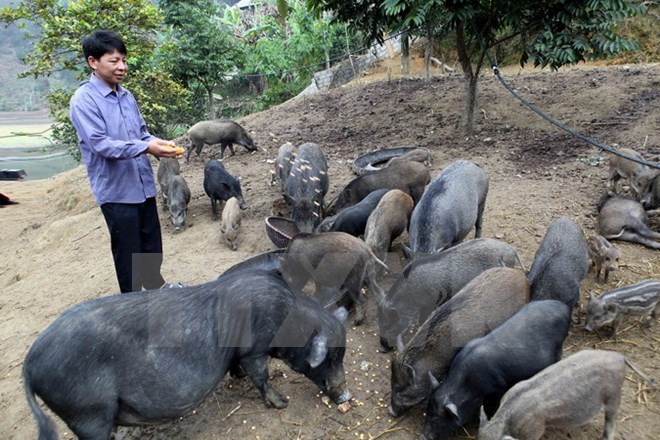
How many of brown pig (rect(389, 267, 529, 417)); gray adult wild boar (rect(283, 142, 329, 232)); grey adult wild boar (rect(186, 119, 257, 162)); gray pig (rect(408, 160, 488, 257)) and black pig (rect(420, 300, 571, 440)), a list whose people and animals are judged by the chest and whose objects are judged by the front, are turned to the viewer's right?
1

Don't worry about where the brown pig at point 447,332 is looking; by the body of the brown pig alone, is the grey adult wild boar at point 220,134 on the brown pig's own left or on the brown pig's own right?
on the brown pig's own right

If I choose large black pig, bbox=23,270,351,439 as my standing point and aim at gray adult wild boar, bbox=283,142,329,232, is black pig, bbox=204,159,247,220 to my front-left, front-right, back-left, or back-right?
front-left

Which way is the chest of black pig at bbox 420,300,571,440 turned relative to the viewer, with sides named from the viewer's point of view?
facing the viewer and to the left of the viewer

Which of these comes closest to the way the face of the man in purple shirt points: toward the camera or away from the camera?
toward the camera

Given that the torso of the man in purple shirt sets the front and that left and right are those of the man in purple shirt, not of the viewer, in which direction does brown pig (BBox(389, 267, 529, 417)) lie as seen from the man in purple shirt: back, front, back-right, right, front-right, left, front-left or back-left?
front

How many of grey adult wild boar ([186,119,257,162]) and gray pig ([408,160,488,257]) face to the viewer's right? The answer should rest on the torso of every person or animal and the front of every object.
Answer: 1

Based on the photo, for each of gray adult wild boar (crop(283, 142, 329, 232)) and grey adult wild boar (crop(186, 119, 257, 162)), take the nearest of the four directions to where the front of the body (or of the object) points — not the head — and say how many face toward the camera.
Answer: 1

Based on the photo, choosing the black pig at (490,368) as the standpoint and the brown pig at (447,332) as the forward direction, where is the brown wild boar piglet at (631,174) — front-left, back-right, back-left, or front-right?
front-right

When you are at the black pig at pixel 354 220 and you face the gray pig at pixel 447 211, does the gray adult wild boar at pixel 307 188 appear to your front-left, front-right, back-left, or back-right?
back-left

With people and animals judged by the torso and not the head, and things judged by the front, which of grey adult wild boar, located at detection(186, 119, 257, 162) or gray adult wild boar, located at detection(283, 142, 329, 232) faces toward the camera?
gray adult wild boar, located at detection(283, 142, 329, 232)

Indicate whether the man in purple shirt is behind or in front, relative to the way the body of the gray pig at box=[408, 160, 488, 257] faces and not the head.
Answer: in front

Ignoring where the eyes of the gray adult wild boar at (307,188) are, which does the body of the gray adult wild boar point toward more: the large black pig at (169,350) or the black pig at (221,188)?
the large black pig

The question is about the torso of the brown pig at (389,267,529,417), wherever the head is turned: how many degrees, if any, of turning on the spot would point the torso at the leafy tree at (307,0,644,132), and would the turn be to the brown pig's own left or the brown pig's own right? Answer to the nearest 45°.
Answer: approximately 135° to the brown pig's own right

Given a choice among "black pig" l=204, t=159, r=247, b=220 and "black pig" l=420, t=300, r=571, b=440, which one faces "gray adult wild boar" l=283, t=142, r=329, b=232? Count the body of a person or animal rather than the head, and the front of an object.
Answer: "black pig" l=204, t=159, r=247, b=220

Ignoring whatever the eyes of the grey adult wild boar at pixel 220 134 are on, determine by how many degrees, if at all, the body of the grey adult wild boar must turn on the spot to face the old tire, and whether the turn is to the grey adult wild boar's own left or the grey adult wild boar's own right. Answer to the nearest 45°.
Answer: approximately 45° to the grey adult wild boar's own right
